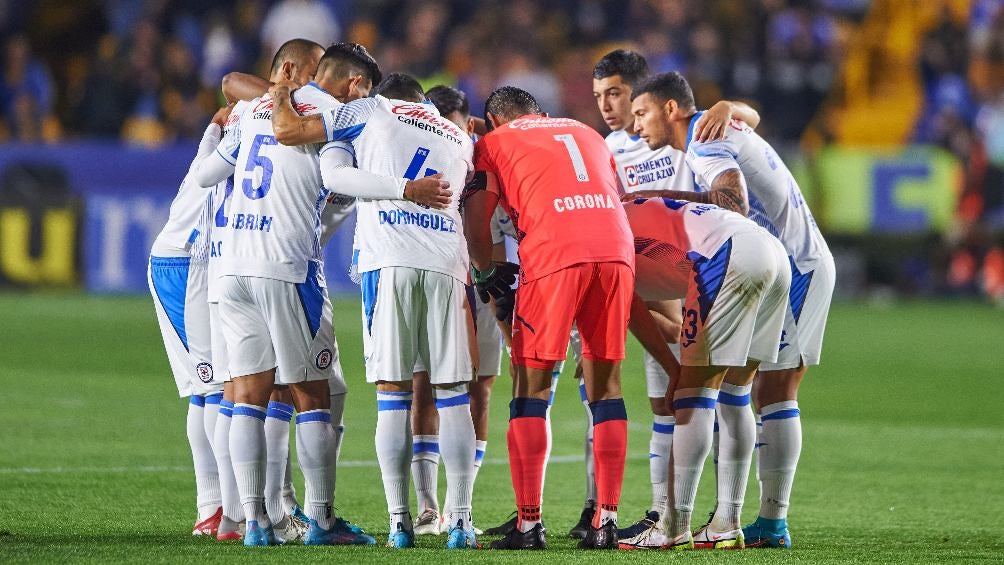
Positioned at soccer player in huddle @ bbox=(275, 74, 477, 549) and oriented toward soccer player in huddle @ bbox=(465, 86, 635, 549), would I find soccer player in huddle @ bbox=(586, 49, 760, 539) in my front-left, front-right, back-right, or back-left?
front-left

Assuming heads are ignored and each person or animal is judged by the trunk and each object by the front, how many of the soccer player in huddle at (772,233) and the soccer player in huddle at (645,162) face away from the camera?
0

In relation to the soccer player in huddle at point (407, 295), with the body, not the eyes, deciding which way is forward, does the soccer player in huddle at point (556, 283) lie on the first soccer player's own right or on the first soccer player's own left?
on the first soccer player's own right

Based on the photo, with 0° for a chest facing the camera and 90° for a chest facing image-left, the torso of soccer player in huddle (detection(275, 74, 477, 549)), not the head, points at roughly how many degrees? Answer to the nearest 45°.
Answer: approximately 180°

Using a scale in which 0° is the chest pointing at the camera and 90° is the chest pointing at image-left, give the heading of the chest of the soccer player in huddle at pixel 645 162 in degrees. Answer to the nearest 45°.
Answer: approximately 45°

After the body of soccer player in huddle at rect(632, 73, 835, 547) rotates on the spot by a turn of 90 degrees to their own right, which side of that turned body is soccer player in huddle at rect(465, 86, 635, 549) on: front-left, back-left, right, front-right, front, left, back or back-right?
back-left

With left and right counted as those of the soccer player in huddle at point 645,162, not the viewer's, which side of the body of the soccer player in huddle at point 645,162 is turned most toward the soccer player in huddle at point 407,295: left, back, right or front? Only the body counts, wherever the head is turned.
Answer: front

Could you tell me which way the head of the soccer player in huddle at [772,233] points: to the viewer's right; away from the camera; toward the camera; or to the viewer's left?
to the viewer's left

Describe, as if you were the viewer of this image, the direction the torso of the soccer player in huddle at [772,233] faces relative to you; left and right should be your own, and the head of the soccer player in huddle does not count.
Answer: facing to the left of the viewer

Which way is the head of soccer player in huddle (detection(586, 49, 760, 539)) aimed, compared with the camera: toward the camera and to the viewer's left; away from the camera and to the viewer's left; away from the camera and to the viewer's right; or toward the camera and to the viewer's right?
toward the camera and to the viewer's left
